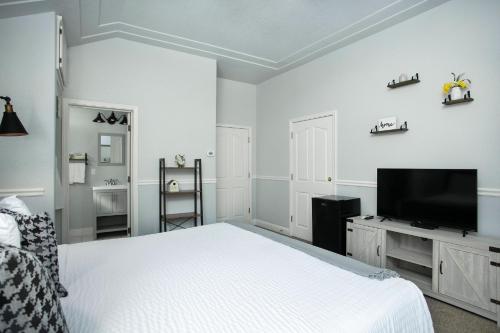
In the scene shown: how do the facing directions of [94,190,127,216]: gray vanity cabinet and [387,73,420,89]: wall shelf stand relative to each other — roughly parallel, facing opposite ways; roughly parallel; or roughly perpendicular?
roughly perpendicular

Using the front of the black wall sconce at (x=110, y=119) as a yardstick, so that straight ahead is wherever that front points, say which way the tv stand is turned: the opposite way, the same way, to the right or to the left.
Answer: to the right

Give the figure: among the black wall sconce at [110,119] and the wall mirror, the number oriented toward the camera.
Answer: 2

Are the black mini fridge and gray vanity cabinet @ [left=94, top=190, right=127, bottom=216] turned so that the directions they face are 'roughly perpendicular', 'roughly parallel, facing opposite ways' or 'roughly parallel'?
roughly perpendicular

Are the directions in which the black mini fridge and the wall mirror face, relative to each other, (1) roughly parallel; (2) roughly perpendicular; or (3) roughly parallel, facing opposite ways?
roughly perpendicular

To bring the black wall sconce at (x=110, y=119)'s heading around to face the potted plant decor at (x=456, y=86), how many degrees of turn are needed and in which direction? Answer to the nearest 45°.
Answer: approximately 45° to its left

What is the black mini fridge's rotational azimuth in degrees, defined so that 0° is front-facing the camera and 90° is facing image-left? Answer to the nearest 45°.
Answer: approximately 45°

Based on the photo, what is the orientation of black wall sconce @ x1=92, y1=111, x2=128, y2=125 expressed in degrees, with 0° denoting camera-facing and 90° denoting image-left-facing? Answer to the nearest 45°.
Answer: approximately 0°

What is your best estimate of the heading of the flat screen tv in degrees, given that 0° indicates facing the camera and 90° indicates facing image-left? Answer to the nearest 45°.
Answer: approximately 45°

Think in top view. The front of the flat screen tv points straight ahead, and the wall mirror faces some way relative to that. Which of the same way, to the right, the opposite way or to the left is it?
to the left

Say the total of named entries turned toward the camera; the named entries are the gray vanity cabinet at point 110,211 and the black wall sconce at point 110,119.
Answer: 2

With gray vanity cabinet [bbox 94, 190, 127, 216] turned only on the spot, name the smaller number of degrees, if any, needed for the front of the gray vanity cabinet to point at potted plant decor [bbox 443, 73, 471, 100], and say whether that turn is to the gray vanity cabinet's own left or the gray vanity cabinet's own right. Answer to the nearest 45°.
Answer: approximately 45° to the gray vanity cabinet's own left

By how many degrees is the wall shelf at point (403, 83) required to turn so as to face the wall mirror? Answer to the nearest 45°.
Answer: approximately 45° to its right
